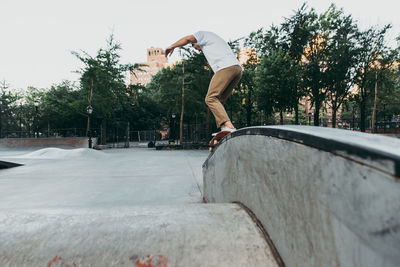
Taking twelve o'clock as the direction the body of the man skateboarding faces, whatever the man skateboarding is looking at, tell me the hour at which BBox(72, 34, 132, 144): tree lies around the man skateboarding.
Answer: The tree is roughly at 2 o'clock from the man skateboarding.

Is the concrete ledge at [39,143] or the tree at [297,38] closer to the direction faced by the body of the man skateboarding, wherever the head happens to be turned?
the concrete ledge

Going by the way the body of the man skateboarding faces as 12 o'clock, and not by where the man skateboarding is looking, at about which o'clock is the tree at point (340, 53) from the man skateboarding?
The tree is roughly at 4 o'clock from the man skateboarding.

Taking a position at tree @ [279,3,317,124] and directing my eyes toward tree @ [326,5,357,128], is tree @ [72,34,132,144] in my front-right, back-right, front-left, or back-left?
back-right

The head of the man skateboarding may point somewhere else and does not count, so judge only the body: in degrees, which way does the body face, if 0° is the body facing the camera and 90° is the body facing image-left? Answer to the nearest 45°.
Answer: approximately 90°
